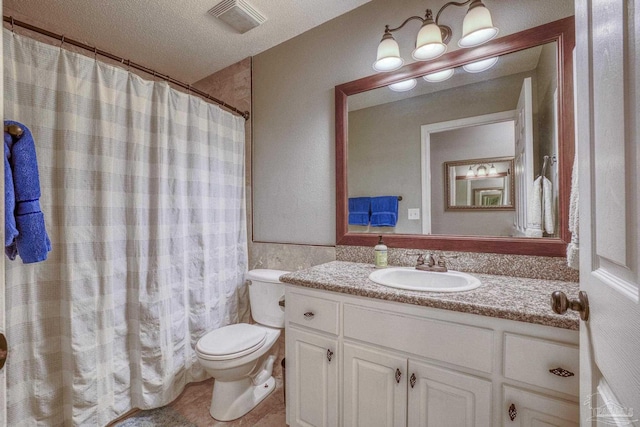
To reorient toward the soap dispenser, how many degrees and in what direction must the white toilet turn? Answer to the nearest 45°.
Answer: approximately 90° to its left

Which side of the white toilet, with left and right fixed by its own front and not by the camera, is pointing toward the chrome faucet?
left

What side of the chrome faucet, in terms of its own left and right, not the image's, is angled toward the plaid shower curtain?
right

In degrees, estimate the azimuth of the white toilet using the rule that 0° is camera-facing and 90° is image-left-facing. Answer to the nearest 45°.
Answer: approximately 45°

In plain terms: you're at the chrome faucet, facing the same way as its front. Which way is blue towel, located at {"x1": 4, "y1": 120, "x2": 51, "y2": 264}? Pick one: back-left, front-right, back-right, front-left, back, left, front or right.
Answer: front-right

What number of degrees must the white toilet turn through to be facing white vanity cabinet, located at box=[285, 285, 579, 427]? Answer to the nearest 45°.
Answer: approximately 90° to its left

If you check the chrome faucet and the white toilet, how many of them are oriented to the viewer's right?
0

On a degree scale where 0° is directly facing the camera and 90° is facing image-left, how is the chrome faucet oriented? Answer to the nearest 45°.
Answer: approximately 0°

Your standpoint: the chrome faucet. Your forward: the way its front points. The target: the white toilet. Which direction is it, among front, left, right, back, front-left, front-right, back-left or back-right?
right
